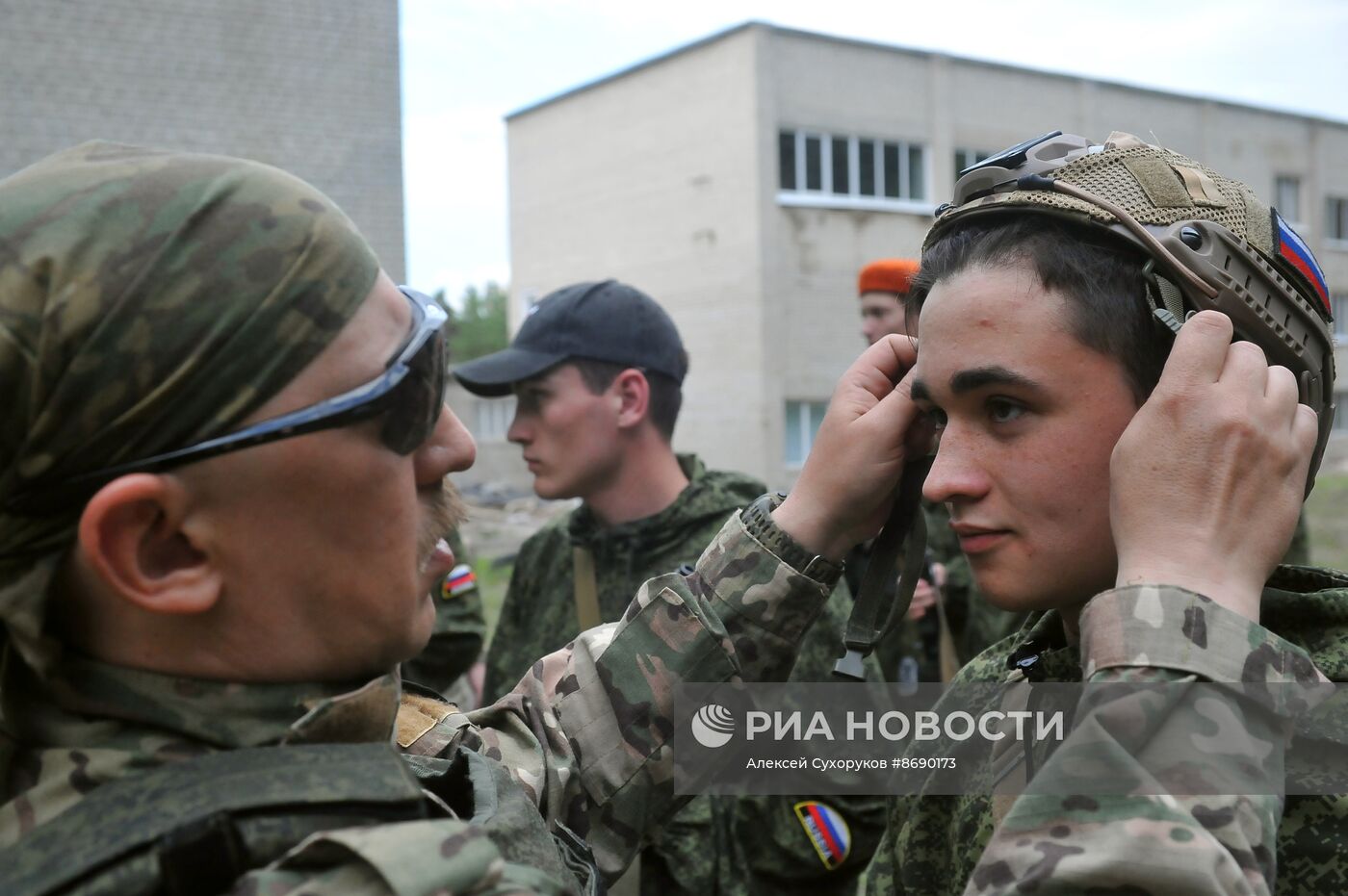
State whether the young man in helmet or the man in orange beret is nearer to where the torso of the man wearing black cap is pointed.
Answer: the young man in helmet

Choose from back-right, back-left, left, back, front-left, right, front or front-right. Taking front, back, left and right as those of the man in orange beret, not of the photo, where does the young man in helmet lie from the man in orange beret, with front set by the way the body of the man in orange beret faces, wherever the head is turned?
front-left

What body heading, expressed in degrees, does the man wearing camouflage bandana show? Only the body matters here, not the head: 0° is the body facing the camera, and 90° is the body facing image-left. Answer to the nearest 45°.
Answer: approximately 270°

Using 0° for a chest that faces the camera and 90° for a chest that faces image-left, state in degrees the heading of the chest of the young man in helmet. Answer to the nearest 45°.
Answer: approximately 45°

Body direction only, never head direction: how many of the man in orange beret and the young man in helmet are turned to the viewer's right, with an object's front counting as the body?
0

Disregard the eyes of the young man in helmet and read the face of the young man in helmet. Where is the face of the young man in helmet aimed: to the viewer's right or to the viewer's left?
to the viewer's left

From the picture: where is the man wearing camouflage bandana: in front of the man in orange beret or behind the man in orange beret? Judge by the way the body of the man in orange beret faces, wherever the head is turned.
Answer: in front

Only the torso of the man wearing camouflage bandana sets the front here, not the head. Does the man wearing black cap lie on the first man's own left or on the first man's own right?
on the first man's own left

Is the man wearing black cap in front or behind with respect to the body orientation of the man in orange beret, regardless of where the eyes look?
in front

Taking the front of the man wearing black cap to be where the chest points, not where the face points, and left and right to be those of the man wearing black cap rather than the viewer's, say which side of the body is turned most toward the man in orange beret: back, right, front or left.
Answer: back

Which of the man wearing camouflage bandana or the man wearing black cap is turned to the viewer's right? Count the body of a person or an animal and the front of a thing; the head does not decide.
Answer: the man wearing camouflage bandana

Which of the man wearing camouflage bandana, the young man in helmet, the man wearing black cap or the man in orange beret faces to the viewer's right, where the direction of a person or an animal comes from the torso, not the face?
the man wearing camouflage bandana

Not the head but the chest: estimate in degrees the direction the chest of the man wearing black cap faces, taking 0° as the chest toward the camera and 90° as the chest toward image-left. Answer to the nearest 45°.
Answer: approximately 45°

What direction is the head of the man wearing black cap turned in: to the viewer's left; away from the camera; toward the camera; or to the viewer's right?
to the viewer's left

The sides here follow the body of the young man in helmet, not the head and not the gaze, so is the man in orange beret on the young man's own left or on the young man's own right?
on the young man's own right
